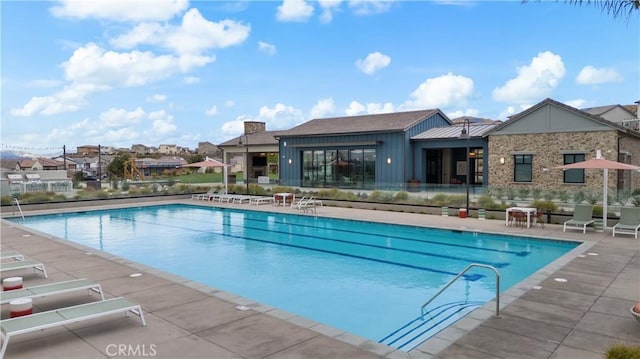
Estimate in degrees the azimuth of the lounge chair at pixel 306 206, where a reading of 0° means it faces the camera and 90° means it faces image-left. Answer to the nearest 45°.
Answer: approximately 45°

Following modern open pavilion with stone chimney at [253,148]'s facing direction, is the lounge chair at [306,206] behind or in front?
in front

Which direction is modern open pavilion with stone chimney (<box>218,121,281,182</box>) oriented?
toward the camera

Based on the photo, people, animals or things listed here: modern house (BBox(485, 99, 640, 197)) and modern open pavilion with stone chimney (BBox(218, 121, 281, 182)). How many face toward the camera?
2

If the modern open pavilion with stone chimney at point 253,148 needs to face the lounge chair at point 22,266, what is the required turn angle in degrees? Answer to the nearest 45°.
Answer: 0° — it already faces it

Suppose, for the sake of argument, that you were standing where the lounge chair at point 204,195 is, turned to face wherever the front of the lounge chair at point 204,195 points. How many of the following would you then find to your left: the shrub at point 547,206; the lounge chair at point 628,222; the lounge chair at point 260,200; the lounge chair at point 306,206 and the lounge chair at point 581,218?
5

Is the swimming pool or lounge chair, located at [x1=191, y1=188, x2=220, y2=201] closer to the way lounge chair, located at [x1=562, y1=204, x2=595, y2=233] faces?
the swimming pool

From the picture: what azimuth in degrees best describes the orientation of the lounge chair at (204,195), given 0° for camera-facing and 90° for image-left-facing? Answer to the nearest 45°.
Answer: approximately 45°

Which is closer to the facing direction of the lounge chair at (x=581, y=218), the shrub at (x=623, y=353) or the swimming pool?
the swimming pool

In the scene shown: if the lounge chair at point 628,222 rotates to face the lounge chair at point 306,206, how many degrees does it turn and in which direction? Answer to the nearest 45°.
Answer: approximately 45° to its right

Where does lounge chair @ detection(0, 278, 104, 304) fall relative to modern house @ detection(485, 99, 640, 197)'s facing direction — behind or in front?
in front

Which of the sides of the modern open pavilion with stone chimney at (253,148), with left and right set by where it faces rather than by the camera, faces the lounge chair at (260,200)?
front

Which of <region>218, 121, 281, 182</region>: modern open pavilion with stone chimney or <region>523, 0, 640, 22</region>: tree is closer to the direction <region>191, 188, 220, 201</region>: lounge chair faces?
the tree

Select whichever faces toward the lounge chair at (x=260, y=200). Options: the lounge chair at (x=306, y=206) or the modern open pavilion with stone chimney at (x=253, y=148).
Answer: the modern open pavilion with stone chimney

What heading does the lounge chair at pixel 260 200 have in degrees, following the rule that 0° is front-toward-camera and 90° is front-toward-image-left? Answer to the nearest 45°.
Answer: approximately 45°

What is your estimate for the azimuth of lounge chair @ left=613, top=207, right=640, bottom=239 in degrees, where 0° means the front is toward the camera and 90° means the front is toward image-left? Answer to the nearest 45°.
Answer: approximately 45°

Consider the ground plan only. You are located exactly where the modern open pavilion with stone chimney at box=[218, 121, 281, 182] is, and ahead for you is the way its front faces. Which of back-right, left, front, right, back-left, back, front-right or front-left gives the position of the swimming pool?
front

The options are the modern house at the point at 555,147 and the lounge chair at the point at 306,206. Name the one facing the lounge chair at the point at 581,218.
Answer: the modern house
